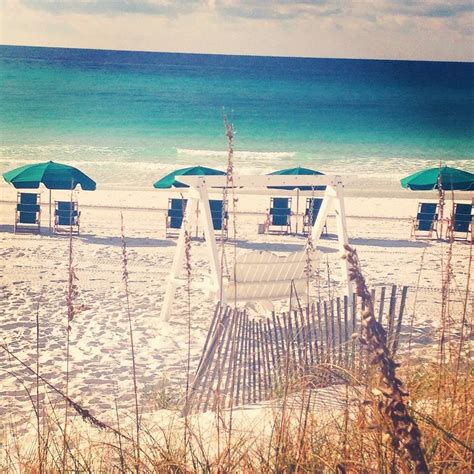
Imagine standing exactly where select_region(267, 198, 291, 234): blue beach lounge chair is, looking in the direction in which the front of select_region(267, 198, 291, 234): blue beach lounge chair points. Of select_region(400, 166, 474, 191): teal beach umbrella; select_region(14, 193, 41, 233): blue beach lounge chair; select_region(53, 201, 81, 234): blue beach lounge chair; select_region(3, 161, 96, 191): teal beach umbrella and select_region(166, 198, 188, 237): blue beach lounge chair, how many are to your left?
4

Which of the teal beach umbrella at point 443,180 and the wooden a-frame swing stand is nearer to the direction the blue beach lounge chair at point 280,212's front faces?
the teal beach umbrella

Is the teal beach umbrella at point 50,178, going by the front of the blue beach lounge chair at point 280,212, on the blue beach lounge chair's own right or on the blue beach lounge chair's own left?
on the blue beach lounge chair's own left

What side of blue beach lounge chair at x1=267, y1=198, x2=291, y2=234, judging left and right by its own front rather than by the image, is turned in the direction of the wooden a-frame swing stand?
back

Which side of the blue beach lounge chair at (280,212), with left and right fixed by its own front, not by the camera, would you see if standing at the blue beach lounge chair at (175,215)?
left

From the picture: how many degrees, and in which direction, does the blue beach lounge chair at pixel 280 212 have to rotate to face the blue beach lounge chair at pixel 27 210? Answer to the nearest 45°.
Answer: approximately 90° to its left

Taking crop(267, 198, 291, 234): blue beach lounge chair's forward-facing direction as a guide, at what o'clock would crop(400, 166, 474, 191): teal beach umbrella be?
The teal beach umbrella is roughly at 3 o'clock from the blue beach lounge chair.

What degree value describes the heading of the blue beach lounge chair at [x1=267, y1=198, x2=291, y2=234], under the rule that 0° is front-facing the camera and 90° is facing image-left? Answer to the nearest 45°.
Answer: approximately 180°
